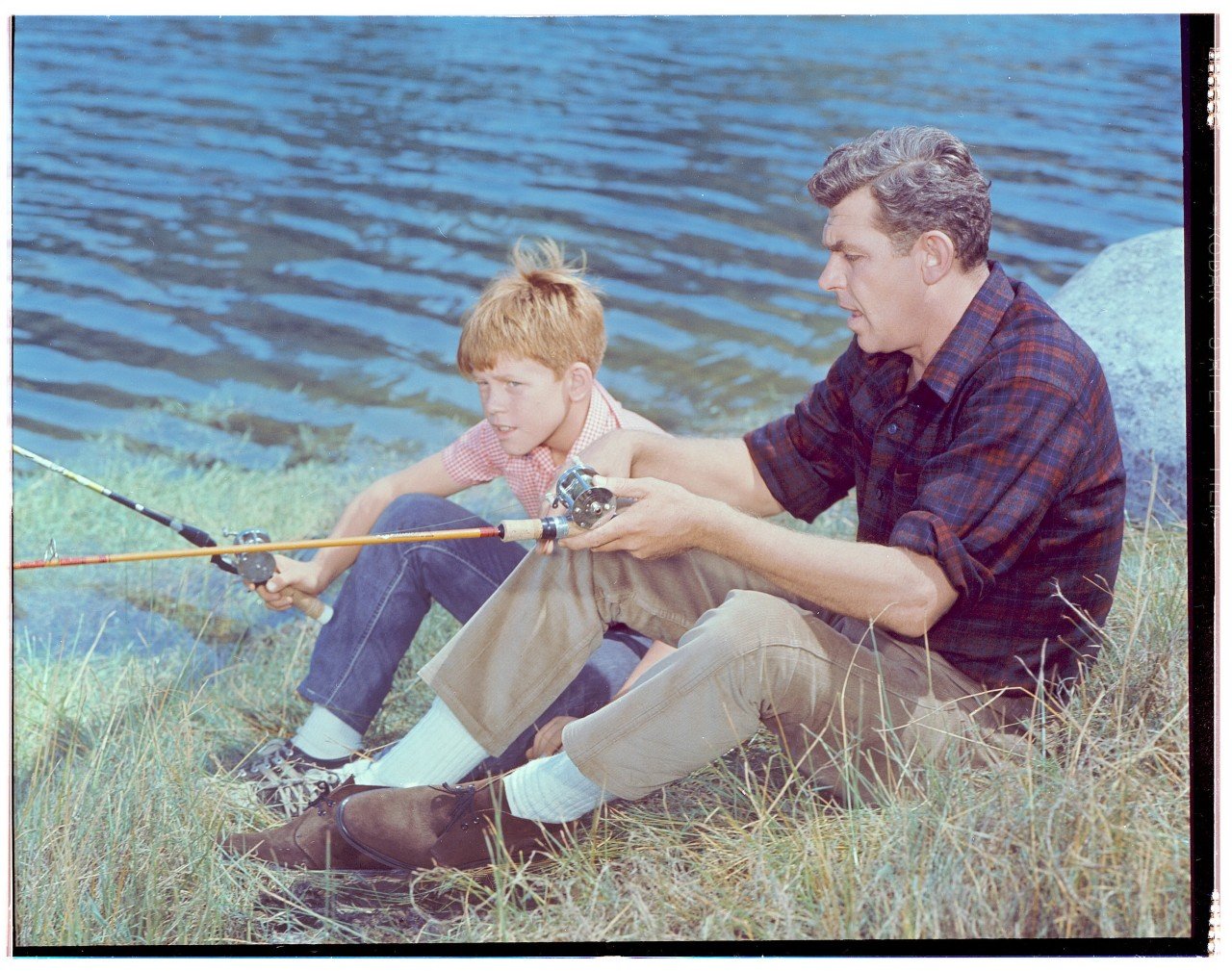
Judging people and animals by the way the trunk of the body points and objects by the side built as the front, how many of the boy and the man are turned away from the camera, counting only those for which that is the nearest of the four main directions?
0

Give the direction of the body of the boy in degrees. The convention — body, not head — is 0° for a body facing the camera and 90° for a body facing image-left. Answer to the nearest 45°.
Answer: approximately 45°

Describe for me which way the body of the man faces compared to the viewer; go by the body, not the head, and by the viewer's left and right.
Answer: facing to the left of the viewer

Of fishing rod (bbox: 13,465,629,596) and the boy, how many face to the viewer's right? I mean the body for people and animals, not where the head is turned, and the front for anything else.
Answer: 0

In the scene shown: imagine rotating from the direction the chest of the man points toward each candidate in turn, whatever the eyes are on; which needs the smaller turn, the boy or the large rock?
the boy

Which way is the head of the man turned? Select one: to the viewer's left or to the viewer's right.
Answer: to the viewer's left

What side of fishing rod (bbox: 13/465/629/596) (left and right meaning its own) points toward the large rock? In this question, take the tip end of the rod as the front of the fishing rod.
back

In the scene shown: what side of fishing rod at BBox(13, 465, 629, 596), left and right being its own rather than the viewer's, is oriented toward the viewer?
left

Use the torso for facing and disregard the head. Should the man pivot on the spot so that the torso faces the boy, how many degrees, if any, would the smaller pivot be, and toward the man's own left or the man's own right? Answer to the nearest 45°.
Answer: approximately 45° to the man's own right
